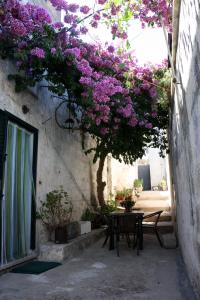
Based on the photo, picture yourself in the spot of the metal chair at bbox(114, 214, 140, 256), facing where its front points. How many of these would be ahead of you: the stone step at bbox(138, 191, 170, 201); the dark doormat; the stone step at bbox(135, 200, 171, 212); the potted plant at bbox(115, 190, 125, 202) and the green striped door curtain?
3

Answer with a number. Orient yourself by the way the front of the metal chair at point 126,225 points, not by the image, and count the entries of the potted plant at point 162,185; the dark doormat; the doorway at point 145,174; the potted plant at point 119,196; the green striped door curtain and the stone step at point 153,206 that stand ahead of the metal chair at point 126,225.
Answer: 4

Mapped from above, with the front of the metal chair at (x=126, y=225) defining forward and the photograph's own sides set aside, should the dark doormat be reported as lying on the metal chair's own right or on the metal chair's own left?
on the metal chair's own left

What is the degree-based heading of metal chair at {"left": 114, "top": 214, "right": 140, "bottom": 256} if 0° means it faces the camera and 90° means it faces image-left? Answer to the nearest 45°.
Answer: approximately 180°

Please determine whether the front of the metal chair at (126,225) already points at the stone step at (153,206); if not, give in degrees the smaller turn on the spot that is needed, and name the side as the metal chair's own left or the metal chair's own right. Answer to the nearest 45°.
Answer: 0° — it already faces it

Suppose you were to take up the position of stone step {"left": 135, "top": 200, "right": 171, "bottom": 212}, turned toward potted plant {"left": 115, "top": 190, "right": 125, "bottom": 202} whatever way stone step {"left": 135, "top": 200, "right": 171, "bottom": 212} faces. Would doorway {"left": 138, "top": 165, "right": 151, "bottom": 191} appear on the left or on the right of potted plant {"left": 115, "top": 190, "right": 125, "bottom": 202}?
right

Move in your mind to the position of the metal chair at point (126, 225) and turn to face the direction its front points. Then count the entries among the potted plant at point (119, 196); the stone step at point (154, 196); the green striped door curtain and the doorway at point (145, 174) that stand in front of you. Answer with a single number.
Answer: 3

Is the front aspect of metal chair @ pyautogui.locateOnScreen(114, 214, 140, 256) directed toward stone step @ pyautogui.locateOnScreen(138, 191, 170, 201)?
yes

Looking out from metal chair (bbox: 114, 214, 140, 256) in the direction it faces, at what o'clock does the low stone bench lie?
The low stone bench is roughly at 8 o'clock from the metal chair.

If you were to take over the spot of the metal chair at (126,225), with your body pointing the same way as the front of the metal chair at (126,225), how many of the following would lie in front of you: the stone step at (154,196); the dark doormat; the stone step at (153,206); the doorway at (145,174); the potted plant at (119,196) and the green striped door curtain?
4

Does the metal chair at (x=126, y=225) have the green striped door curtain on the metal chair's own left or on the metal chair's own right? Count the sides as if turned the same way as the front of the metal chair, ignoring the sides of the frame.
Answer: on the metal chair's own left
